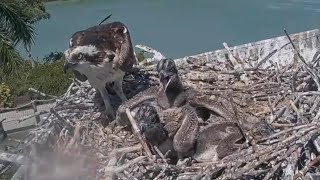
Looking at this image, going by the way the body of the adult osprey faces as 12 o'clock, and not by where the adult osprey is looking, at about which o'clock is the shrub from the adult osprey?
The shrub is roughly at 4 o'clock from the adult osprey.

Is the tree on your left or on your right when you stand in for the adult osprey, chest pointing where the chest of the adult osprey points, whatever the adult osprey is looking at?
on your right

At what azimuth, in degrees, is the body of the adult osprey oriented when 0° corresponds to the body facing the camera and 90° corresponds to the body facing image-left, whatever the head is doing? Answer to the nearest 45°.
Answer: approximately 45°
